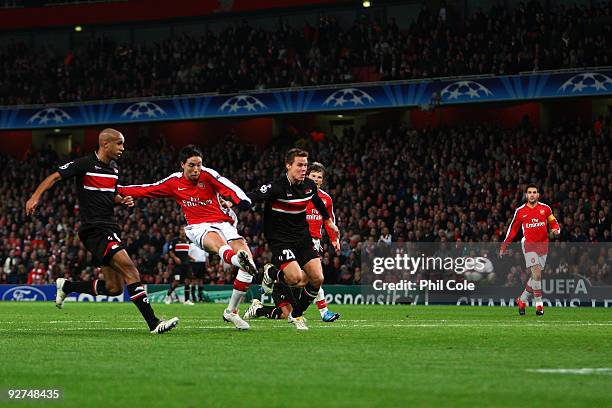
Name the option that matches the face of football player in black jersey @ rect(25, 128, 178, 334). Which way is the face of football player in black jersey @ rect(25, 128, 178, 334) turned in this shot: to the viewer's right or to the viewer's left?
to the viewer's right

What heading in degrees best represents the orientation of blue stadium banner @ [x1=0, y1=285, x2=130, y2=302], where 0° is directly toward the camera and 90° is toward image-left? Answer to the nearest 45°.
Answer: approximately 0°

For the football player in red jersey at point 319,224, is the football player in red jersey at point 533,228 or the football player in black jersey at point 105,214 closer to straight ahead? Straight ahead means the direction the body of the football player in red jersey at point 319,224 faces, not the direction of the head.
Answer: the football player in black jersey

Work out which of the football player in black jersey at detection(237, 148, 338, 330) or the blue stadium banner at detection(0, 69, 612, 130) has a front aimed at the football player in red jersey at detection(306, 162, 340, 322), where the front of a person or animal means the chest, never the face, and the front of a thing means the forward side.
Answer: the blue stadium banner

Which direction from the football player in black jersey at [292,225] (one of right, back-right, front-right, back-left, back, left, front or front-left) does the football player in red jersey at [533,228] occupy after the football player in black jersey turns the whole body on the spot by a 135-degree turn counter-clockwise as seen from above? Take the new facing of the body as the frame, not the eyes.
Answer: front-right
